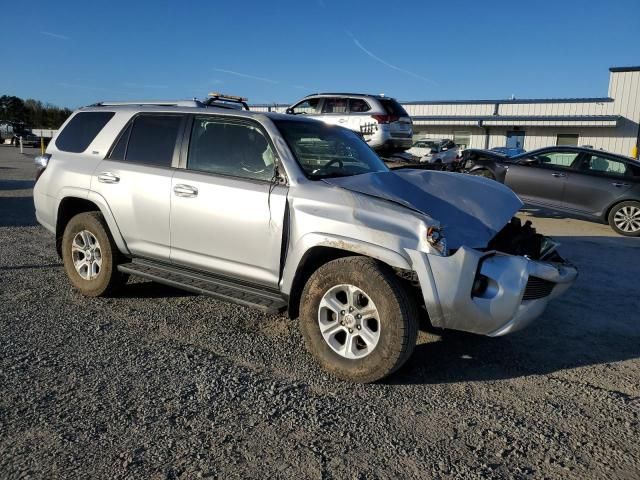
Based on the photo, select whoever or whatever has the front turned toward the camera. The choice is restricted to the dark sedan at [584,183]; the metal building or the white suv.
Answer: the metal building

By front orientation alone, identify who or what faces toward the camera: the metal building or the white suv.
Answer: the metal building

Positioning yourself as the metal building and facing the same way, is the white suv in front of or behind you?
in front

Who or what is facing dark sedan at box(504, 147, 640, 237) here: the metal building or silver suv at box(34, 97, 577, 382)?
the metal building

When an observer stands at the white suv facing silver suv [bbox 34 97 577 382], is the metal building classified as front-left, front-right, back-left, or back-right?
back-left

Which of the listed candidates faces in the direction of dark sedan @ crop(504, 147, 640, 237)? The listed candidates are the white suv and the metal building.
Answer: the metal building

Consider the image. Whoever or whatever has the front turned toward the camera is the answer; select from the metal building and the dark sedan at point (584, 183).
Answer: the metal building

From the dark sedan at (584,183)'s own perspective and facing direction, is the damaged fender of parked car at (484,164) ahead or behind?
ahead

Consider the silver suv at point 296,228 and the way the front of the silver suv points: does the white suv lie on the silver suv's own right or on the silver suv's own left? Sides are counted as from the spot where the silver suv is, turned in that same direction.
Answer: on the silver suv's own left

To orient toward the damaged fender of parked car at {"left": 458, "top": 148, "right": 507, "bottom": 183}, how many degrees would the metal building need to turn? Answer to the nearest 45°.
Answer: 0° — it already faces it

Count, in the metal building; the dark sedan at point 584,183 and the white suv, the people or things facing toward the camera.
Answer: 1

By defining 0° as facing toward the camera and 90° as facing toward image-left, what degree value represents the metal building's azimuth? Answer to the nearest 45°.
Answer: approximately 0°

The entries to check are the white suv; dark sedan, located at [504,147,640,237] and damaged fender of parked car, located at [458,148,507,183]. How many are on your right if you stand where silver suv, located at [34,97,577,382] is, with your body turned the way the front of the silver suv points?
0

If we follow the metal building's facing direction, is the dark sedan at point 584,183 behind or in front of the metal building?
in front

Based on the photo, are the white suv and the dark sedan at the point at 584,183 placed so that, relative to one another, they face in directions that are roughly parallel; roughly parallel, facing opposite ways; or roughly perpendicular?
roughly parallel

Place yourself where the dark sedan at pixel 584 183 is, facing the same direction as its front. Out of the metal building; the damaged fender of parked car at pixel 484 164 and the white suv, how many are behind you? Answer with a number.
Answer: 0

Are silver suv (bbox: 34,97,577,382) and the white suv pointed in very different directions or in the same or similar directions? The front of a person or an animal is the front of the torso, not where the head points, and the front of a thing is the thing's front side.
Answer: very different directions

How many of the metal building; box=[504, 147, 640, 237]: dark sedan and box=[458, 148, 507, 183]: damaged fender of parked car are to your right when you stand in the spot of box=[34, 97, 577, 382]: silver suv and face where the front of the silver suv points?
0

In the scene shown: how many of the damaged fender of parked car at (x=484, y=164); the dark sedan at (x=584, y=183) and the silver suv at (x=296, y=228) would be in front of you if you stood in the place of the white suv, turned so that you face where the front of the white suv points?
0

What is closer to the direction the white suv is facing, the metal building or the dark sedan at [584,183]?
the metal building
